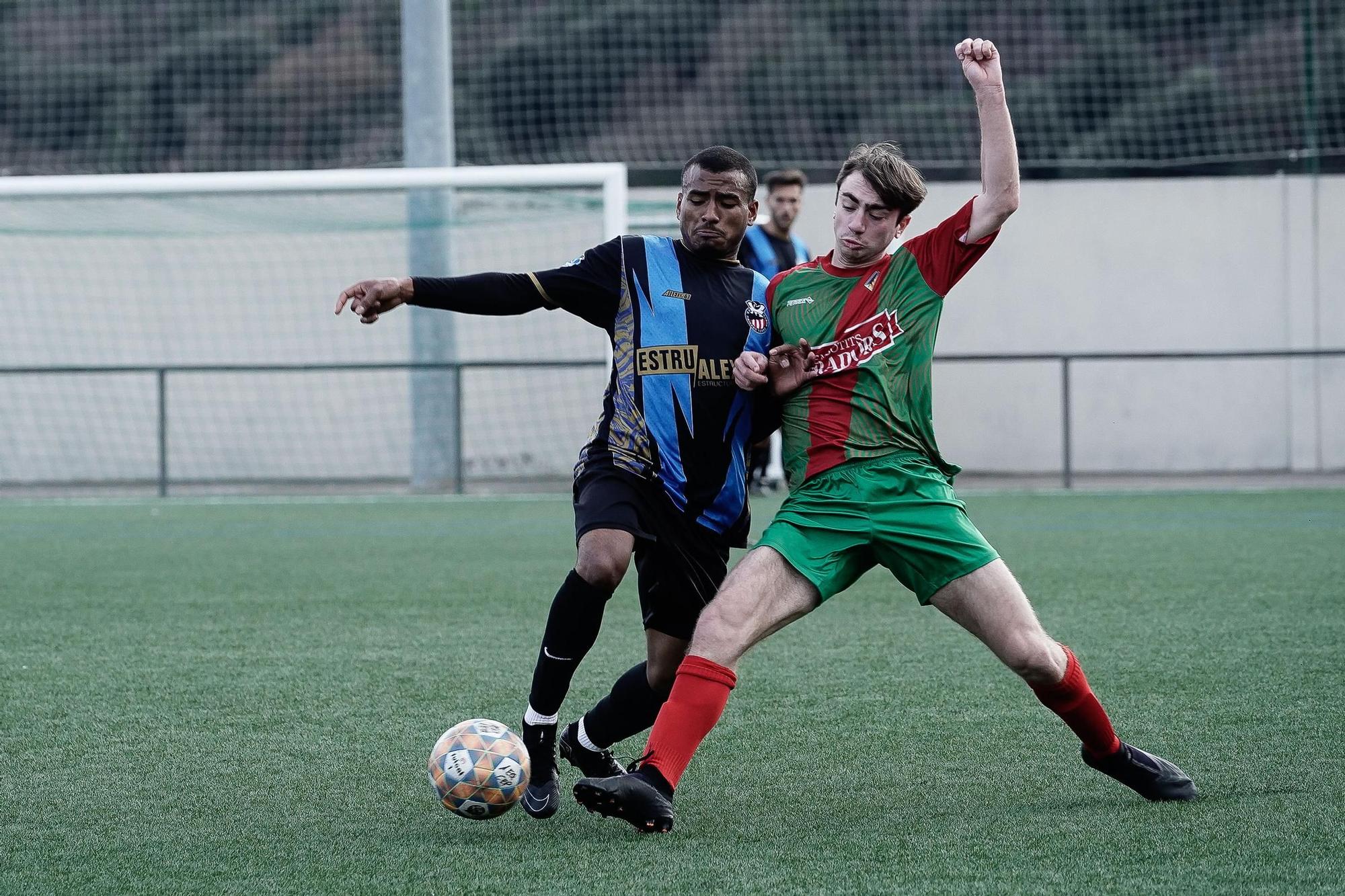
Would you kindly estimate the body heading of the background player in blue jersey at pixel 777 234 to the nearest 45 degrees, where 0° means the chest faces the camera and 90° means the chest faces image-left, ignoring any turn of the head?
approximately 0°

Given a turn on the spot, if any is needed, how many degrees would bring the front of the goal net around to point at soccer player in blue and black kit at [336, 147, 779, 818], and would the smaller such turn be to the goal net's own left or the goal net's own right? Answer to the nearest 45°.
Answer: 0° — it already faces them

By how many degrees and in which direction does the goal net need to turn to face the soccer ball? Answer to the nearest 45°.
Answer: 0° — it already faces it

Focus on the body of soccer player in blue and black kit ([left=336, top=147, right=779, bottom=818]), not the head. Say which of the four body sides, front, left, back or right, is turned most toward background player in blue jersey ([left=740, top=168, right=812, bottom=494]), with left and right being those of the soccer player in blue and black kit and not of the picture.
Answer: back

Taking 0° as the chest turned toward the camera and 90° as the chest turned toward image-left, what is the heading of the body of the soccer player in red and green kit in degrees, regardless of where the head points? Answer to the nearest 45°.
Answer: approximately 0°

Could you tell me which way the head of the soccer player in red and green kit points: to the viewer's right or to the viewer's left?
to the viewer's left

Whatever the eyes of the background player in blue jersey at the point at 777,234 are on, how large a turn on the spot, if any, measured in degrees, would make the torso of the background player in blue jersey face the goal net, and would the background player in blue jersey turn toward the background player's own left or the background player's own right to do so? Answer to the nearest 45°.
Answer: approximately 135° to the background player's own right

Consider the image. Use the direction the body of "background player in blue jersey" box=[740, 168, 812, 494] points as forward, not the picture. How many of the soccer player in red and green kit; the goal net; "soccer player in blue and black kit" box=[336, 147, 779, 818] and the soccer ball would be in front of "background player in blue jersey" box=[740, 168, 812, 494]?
3

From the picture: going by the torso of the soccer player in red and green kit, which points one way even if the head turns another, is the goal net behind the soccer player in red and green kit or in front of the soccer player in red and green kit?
behind

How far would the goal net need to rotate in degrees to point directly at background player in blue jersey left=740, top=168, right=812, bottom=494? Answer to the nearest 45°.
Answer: approximately 45° to its left
